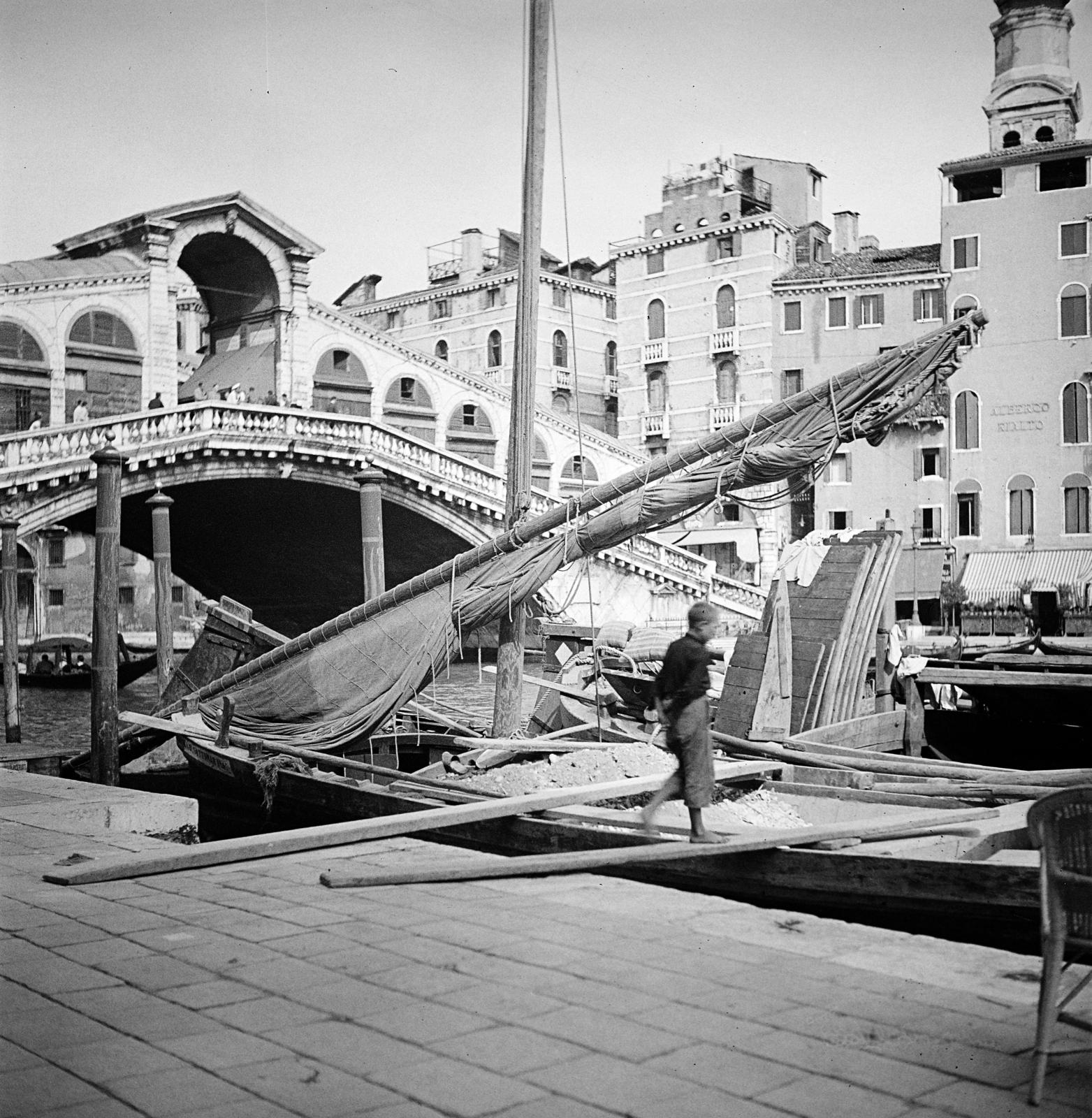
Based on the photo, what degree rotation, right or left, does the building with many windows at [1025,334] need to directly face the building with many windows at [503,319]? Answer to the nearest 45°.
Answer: approximately 135° to its right

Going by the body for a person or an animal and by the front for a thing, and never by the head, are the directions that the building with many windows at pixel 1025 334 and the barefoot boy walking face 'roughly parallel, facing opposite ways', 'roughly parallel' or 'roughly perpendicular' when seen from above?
roughly perpendicular

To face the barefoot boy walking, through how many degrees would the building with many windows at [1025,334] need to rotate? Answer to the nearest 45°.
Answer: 0° — it already faces them

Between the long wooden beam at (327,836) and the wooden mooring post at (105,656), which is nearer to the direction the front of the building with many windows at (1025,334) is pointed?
the long wooden beam

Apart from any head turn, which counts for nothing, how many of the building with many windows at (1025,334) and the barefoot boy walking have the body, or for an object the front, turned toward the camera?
1

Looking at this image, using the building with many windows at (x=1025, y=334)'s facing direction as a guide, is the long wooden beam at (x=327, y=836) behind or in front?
in front

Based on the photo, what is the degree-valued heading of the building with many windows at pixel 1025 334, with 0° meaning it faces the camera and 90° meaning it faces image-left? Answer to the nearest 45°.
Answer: approximately 0°
